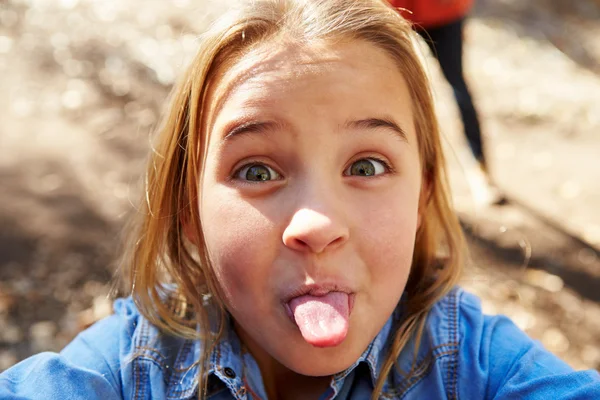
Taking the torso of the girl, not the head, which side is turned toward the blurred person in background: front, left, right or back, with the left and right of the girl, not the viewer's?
back

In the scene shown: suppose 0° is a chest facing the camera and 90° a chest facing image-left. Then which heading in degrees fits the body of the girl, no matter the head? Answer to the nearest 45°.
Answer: approximately 0°
